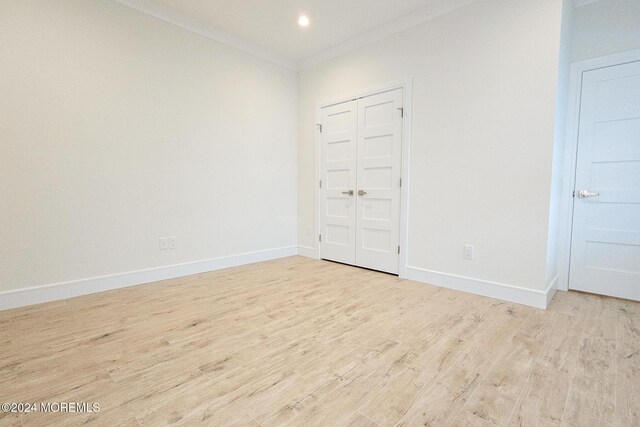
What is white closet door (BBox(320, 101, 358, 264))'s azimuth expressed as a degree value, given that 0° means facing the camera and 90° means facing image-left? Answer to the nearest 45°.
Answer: approximately 45°

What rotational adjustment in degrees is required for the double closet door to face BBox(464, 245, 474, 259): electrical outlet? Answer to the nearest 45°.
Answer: approximately 90° to its left

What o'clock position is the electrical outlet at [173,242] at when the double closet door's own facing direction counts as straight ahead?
The electrical outlet is roughly at 1 o'clock from the double closet door.

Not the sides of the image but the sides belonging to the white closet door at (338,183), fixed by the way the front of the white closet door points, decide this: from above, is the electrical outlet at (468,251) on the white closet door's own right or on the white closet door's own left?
on the white closet door's own left

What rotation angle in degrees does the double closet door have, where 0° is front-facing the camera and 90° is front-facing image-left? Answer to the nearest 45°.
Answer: approximately 45°

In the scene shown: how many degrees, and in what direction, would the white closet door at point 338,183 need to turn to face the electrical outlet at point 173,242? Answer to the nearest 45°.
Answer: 0° — it already faces it

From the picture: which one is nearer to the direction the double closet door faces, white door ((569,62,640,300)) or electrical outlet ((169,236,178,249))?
the electrical outlet
